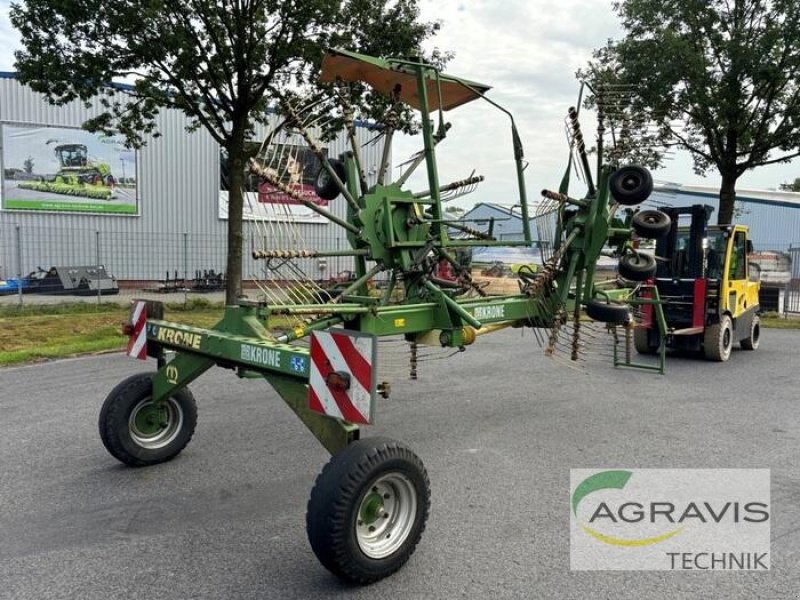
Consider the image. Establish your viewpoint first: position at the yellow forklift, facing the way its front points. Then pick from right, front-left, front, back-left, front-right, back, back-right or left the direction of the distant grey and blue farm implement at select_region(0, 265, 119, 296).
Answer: front-right

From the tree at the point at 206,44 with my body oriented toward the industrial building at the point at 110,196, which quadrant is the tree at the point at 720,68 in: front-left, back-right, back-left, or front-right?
back-right

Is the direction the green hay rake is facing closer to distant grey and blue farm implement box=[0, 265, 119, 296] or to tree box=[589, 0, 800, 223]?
the tree

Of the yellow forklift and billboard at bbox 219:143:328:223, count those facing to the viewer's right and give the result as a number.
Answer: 0

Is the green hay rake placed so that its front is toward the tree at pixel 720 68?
yes

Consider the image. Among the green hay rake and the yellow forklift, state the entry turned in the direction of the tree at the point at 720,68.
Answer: the green hay rake

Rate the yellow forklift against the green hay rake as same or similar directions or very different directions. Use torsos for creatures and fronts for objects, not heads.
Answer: very different directions

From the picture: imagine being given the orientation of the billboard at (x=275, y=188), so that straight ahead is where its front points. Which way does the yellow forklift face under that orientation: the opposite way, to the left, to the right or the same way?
to the right

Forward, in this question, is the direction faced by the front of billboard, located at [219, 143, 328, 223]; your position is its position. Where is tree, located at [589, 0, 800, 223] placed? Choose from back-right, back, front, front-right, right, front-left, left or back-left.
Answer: back-left

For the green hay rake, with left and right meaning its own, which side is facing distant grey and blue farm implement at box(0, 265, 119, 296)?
left

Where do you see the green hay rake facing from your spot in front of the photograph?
facing away from the viewer and to the right of the viewer
